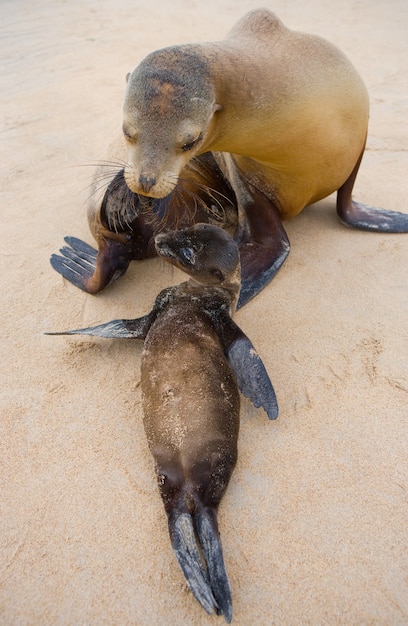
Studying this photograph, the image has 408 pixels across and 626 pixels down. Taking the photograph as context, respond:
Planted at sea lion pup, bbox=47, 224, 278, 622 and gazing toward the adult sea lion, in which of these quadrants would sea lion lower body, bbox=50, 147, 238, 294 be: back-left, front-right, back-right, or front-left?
front-left

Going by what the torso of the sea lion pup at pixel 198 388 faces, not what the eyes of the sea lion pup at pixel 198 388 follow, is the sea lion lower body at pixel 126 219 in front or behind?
in front

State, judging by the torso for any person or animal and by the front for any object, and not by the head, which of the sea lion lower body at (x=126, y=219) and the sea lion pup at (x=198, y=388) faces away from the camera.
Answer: the sea lion pup at (x=198, y=388)

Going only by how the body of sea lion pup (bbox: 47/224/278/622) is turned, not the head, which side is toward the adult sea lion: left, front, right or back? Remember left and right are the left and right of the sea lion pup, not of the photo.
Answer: front

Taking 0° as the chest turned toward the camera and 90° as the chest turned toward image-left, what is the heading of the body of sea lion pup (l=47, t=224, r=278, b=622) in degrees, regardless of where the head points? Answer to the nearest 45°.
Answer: approximately 180°

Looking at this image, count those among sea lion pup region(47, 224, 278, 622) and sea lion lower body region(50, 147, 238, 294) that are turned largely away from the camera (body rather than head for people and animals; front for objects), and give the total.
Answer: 1

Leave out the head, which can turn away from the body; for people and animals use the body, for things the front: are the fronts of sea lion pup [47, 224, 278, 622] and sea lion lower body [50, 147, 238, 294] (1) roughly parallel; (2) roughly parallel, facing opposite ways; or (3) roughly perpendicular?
roughly perpendicular
